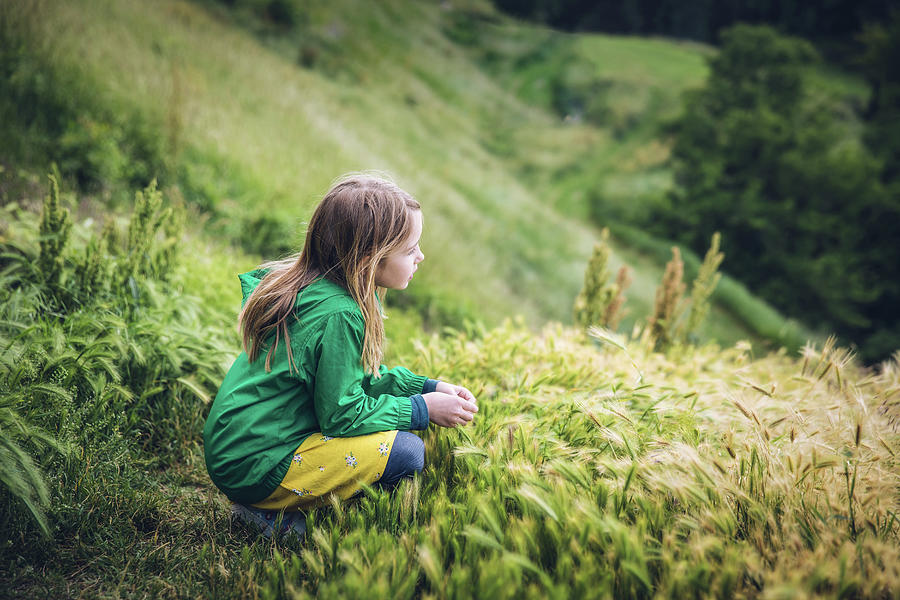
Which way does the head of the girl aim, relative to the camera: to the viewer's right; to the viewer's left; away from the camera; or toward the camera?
to the viewer's right

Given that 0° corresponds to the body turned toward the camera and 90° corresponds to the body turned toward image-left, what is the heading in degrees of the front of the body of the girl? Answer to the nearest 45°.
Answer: approximately 270°
